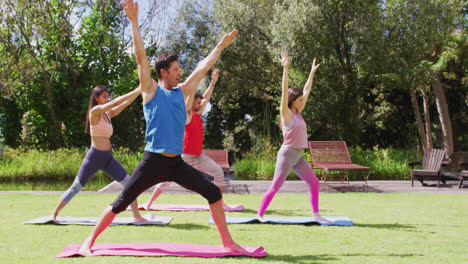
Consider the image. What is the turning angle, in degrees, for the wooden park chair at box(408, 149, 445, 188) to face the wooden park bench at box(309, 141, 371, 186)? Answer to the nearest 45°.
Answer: approximately 45° to its right

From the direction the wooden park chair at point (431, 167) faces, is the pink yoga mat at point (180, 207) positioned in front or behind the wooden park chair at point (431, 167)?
in front

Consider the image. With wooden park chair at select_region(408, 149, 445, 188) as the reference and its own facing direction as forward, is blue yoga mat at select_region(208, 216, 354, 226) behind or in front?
in front

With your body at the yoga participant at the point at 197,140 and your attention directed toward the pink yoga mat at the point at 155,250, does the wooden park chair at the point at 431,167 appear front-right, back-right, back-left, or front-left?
back-left

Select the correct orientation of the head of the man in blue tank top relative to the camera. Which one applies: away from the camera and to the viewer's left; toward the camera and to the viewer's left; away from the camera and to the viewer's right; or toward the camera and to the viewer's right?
toward the camera and to the viewer's right

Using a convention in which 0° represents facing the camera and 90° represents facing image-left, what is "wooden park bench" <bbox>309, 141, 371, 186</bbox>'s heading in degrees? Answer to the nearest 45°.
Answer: approximately 315°

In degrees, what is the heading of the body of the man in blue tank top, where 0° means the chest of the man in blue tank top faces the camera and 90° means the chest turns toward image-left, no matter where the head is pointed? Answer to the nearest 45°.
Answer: approximately 315°

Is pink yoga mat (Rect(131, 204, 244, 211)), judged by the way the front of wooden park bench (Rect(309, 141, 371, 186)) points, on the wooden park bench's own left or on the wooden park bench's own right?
on the wooden park bench's own right

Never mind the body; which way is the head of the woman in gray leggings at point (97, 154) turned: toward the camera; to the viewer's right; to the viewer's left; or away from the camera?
to the viewer's right

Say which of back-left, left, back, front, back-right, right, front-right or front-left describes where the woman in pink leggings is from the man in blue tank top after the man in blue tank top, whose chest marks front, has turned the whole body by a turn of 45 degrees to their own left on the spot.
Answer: front-left
